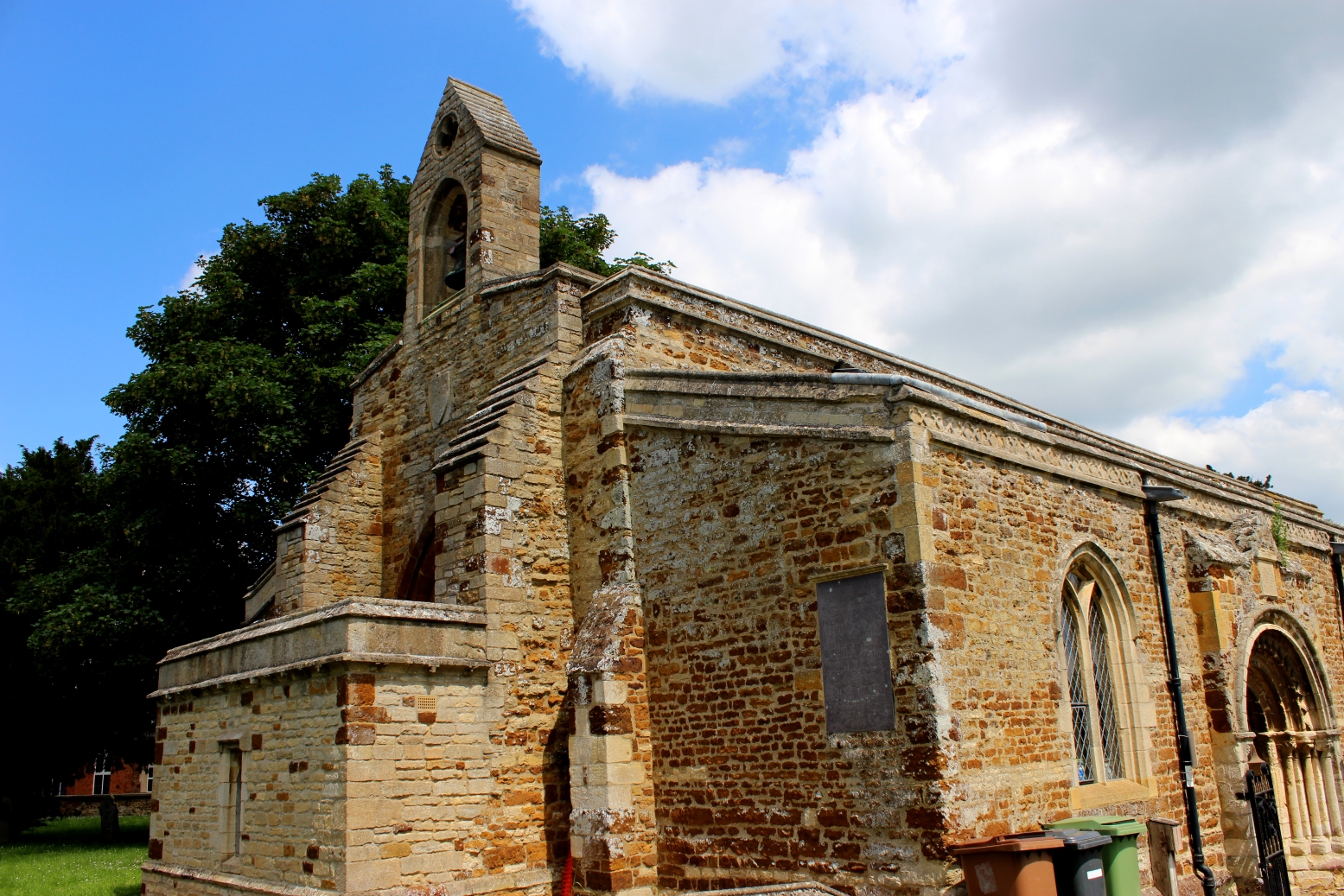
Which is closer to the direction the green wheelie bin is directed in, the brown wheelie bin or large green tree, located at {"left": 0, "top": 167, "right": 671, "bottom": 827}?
the brown wheelie bin

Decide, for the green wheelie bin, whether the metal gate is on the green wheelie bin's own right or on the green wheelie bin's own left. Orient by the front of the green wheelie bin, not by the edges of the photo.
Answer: on the green wheelie bin's own left

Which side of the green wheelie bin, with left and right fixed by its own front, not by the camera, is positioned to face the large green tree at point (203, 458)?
back

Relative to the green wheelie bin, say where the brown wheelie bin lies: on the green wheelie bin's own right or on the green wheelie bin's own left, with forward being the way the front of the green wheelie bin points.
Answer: on the green wheelie bin's own right
